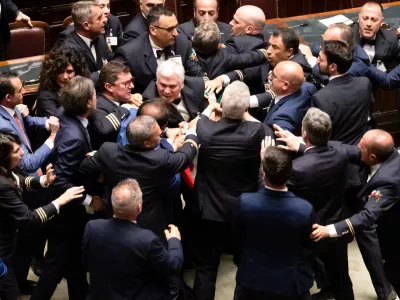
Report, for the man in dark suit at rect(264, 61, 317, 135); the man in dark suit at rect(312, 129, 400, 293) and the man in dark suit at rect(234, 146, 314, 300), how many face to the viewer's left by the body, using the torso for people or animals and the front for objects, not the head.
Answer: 2

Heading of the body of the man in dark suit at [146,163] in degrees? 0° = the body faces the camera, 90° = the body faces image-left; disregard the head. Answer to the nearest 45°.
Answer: approximately 180°

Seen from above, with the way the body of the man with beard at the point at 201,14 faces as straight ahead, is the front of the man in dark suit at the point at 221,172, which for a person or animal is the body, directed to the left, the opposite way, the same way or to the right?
the opposite way

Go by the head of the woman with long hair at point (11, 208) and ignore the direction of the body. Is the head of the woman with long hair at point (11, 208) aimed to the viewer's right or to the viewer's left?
to the viewer's right

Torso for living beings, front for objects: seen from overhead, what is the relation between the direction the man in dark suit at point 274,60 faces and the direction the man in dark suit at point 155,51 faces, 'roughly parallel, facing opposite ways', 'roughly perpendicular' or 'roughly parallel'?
roughly perpendicular

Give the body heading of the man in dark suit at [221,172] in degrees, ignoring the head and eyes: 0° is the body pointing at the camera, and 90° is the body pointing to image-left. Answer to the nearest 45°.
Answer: approximately 180°

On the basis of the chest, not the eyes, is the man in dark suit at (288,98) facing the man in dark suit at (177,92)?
yes

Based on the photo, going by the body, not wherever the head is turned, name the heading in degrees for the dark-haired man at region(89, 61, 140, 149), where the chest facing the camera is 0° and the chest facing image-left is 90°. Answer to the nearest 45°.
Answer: approximately 270°

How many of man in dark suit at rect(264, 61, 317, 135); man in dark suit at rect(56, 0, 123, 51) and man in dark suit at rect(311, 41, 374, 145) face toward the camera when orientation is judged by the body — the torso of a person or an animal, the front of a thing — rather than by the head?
1

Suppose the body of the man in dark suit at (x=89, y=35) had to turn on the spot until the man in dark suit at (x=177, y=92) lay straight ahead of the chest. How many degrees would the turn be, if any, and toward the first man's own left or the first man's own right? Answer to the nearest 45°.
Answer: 0° — they already face them

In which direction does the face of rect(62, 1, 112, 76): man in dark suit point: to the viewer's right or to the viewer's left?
to the viewer's right

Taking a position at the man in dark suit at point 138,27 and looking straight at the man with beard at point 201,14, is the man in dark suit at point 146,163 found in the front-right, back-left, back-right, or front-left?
back-right

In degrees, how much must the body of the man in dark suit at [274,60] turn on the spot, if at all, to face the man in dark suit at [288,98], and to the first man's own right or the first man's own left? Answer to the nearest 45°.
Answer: approximately 45° to the first man's own left

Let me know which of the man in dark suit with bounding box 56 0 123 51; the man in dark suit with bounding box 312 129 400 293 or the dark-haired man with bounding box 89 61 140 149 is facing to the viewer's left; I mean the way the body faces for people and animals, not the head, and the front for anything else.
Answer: the man in dark suit with bounding box 312 129 400 293

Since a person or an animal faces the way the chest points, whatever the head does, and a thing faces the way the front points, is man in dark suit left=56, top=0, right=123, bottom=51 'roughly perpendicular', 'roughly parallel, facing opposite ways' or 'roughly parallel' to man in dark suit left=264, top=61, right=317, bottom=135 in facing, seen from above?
roughly perpendicular

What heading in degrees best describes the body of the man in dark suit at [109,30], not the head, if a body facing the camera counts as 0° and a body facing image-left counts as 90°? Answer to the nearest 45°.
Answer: approximately 0°

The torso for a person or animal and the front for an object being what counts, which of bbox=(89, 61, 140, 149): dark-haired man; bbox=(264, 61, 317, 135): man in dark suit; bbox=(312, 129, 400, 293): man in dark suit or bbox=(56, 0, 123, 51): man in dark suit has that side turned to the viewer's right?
the dark-haired man

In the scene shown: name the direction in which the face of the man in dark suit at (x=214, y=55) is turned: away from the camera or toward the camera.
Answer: away from the camera

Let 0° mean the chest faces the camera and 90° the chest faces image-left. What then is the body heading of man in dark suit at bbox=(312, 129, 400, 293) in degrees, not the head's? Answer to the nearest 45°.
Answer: approximately 90°
